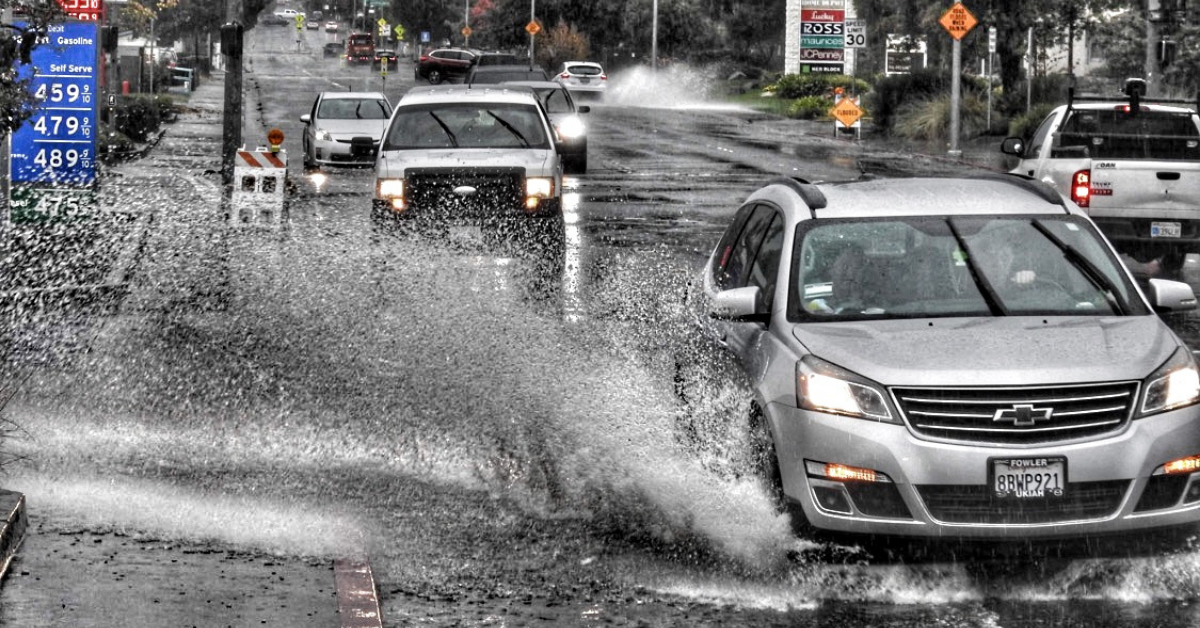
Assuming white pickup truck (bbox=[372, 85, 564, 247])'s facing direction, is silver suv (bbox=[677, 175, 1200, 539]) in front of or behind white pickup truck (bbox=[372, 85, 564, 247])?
in front

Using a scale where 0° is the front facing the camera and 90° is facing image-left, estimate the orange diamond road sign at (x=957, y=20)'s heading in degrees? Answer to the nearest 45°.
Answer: approximately 0°

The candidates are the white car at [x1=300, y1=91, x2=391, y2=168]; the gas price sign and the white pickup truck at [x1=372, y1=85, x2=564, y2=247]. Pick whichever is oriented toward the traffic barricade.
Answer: the white car

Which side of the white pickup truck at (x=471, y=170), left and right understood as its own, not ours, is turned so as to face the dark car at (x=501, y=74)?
back

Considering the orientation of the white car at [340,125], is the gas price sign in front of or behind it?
in front

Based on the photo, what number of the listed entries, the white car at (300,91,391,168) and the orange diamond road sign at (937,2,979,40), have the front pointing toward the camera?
2

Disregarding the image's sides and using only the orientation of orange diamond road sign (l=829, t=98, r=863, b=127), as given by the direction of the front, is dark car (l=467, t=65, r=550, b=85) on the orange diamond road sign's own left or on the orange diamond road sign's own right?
on the orange diamond road sign's own right

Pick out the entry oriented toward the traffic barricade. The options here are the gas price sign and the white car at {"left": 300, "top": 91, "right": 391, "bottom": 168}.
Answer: the white car
